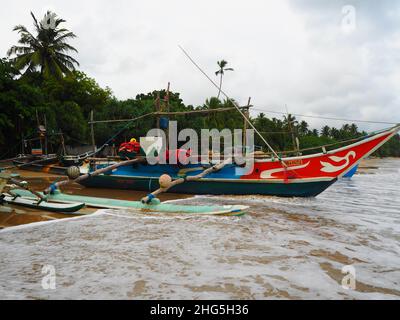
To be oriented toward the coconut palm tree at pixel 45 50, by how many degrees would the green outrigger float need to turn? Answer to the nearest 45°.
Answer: approximately 90° to its left

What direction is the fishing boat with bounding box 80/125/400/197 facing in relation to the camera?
to the viewer's right

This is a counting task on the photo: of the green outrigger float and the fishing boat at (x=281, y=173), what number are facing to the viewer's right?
2

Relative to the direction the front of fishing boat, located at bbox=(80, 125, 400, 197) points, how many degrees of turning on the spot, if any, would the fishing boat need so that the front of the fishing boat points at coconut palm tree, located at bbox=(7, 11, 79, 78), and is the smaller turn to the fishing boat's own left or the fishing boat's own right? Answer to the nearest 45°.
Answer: approximately 135° to the fishing boat's own left

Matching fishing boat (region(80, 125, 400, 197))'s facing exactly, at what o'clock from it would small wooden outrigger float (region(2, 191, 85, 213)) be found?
The small wooden outrigger float is roughly at 5 o'clock from the fishing boat.

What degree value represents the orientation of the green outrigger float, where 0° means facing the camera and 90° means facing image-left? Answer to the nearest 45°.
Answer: approximately 270°
